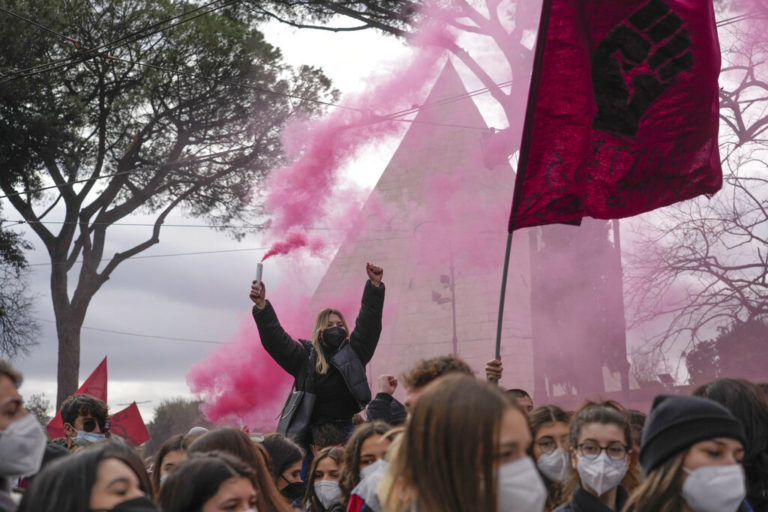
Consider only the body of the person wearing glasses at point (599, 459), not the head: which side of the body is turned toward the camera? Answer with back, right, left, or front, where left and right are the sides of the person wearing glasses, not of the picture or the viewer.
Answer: front

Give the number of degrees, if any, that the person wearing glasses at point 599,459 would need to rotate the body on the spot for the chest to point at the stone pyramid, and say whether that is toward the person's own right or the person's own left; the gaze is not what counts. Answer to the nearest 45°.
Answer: approximately 180°

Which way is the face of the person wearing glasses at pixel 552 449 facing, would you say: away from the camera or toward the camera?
toward the camera

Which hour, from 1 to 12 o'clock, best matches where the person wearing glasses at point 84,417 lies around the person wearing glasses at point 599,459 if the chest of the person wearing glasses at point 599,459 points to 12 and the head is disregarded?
the person wearing glasses at point 84,417 is roughly at 4 o'clock from the person wearing glasses at point 599,459.

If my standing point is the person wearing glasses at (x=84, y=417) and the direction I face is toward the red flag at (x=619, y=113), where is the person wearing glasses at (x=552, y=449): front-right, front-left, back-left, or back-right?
front-right

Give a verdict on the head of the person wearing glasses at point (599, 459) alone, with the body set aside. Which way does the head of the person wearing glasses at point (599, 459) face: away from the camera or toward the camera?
toward the camera
